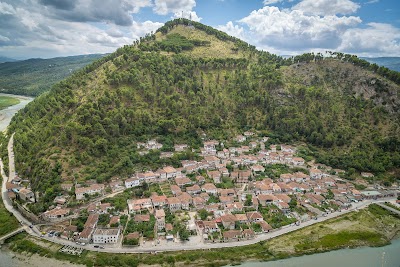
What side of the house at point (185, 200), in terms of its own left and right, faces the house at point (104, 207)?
right

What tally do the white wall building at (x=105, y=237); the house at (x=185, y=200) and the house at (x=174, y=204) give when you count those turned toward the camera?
3

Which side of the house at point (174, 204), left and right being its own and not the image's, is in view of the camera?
front

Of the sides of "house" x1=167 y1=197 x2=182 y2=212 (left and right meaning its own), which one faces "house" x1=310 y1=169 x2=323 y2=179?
left

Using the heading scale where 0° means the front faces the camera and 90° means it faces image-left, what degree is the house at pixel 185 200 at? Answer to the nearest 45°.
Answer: approximately 0°

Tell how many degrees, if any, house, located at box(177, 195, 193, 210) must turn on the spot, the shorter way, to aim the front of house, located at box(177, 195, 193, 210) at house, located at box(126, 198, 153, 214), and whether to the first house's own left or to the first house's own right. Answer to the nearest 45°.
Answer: approximately 90° to the first house's own right

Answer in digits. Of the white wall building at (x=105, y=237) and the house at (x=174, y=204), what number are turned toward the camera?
2

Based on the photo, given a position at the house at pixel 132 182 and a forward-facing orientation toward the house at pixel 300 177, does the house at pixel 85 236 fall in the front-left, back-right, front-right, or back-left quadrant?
back-right

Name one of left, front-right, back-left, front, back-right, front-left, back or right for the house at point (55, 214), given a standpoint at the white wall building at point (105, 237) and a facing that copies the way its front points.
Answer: back-right
